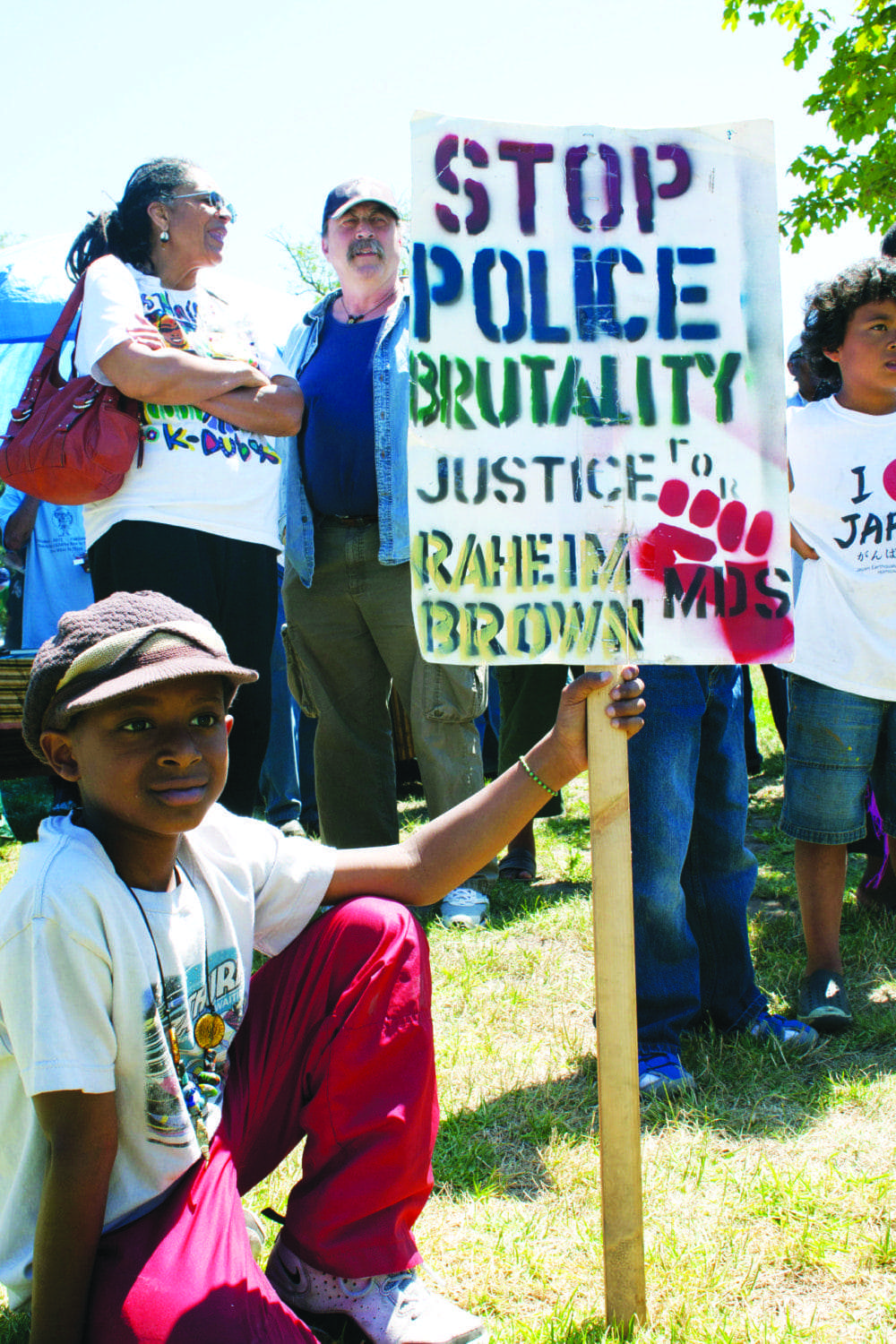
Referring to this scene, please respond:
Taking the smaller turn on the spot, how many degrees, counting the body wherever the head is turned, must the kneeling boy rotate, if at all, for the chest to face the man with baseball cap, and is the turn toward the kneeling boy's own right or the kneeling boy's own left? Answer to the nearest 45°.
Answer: approximately 135° to the kneeling boy's own left

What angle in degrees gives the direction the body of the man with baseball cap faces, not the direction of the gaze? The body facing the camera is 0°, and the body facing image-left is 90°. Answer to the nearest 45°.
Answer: approximately 0°

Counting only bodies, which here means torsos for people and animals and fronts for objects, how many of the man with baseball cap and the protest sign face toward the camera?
2

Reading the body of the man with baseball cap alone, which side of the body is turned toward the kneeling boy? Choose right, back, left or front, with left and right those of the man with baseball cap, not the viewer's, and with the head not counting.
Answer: front

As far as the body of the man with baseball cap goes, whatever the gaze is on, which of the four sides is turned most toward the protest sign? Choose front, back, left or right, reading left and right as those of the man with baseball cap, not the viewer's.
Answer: front

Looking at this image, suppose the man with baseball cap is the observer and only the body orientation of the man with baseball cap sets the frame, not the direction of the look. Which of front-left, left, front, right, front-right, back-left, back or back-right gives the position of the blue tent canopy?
back-right

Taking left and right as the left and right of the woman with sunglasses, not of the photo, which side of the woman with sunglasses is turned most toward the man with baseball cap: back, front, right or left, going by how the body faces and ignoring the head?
left

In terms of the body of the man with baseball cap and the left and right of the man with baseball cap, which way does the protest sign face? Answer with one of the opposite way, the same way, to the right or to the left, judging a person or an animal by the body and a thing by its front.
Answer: the same way

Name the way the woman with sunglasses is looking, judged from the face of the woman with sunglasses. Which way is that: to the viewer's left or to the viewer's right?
to the viewer's right

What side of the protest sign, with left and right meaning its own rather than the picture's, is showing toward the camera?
front
